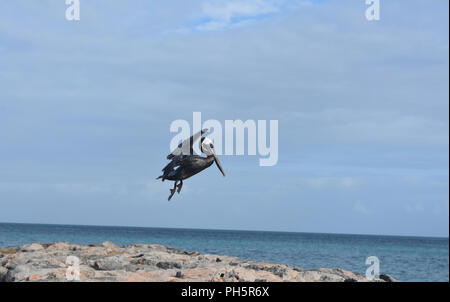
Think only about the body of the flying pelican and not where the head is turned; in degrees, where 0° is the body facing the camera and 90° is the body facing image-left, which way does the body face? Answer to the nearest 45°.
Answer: approximately 270°
